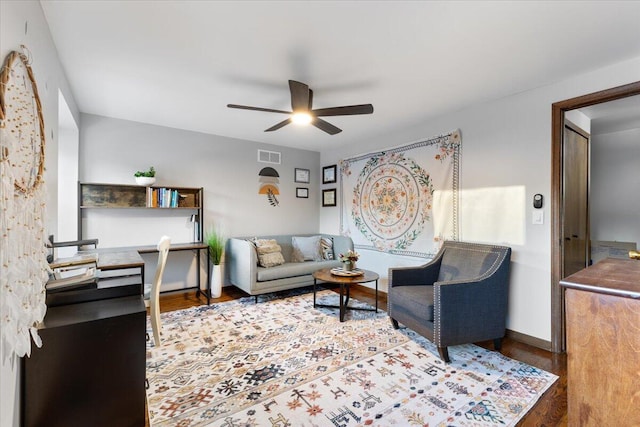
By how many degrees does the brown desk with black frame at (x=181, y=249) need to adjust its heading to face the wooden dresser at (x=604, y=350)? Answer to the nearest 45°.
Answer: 0° — it already faces it

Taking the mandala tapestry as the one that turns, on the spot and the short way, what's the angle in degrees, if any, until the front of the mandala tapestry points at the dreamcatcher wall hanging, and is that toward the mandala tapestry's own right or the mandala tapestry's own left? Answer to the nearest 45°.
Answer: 0° — it already faces it

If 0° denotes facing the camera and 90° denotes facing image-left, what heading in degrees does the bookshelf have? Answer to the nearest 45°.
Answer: approximately 0°

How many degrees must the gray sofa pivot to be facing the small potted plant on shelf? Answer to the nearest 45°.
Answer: approximately 135° to its right

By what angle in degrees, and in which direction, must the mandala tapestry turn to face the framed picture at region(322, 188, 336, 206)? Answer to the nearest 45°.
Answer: approximately 90° to its right

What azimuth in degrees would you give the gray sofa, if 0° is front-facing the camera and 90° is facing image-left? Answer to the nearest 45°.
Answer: approximately 315°

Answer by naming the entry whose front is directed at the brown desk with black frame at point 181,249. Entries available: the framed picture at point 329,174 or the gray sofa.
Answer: the framed picture

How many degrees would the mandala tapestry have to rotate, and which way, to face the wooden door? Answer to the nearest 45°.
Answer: approximately 135° to its left

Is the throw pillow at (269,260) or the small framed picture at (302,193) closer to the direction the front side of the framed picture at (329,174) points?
the throw pillow
